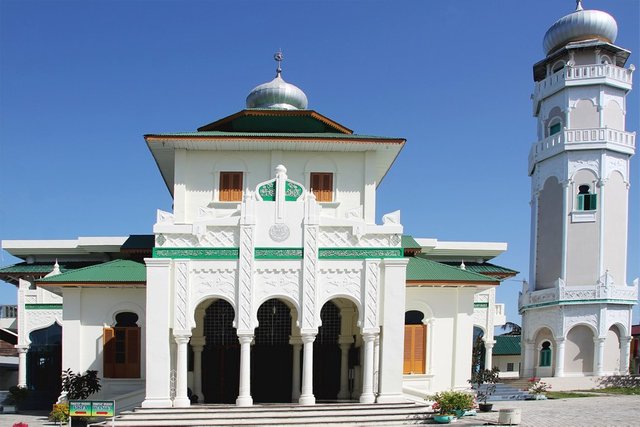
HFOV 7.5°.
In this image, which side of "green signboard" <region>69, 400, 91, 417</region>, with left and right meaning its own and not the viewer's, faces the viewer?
front

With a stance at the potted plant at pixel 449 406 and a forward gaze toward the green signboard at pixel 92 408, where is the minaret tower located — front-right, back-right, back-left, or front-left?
back-right

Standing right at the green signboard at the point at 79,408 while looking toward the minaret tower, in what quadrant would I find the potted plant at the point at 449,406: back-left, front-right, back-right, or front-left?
front-right
